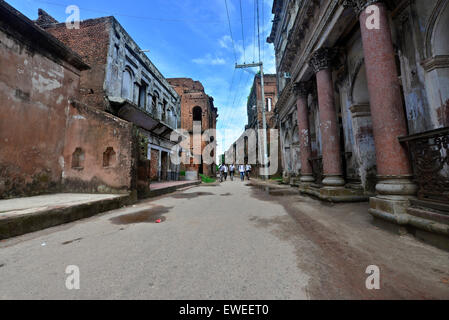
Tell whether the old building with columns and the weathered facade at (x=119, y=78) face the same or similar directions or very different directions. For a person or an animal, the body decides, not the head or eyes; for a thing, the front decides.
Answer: very different directions

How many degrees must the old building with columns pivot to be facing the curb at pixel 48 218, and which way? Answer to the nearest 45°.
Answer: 0° — it already faces it

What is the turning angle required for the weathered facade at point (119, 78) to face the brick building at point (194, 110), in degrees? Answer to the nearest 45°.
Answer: approximately 90° to its left

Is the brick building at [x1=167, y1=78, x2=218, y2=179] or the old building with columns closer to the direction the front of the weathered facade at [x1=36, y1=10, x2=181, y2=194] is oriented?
the old building with columns

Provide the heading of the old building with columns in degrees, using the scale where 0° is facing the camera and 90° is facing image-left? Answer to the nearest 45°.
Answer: approximately 45°

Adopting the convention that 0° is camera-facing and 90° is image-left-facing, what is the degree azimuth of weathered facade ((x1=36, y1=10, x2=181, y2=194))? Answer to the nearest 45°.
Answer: approximately 315°

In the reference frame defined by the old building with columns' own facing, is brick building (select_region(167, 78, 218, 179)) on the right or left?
on its right
